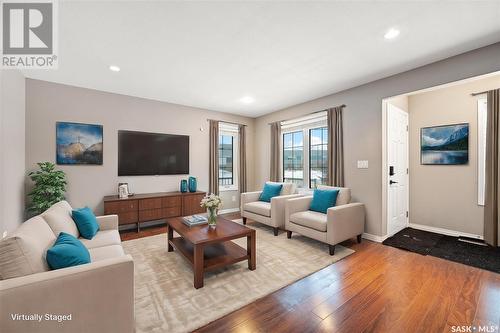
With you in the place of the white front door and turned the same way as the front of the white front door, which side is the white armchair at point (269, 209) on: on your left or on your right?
on your right

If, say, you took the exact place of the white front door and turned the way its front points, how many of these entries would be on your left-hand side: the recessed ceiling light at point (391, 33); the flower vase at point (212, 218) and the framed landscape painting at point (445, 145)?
1

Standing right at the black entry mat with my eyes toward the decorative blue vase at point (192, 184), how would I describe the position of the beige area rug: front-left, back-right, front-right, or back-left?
front-left

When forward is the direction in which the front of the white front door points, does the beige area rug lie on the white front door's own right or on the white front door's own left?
on the white front door's own right

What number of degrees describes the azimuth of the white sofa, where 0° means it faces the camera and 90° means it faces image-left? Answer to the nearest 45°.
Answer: approximately 270°

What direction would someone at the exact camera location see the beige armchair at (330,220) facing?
facing the viewer and to the left of the viewer

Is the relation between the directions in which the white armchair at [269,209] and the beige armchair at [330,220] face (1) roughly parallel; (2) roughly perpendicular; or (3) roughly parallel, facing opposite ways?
roughly parallel

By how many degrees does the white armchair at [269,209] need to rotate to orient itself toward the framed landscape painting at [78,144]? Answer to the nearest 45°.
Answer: approximately 45° to its right

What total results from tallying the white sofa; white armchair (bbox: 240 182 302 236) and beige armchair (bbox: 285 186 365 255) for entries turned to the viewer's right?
1

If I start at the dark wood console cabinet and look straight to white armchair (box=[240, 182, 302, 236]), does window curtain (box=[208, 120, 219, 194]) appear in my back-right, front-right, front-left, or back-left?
front-left

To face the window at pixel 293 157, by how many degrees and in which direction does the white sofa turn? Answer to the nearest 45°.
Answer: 0° — it already faces it

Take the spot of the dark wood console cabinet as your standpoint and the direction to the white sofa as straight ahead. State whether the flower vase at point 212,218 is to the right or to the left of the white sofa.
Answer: left

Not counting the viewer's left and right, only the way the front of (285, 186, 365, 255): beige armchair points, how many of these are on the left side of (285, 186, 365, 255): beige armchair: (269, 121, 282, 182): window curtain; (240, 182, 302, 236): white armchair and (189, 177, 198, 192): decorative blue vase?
0
